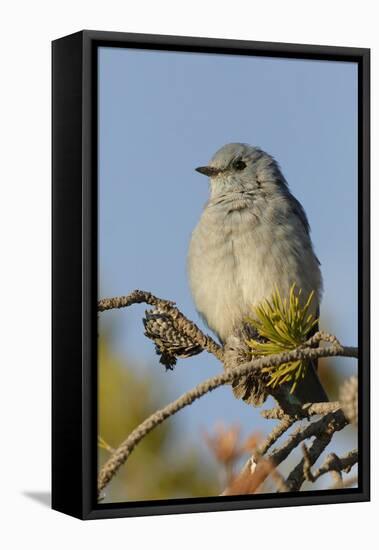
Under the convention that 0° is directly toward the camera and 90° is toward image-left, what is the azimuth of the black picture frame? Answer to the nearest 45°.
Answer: approximately 315°
